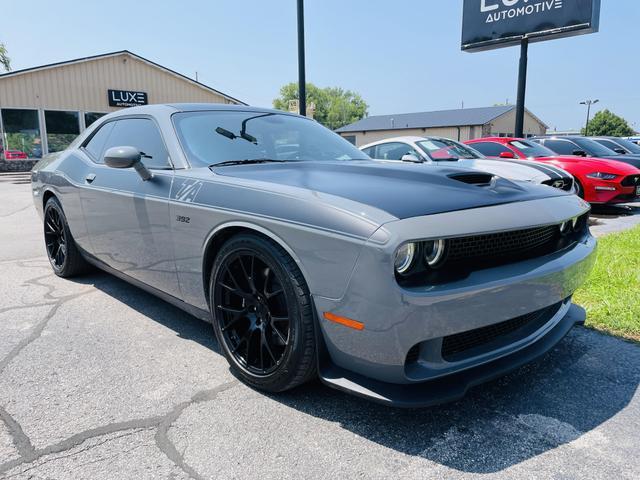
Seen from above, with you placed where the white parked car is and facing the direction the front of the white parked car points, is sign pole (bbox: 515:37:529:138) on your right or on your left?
on your left

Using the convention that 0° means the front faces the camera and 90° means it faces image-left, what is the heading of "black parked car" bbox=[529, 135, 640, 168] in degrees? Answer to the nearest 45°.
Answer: approximately 315°

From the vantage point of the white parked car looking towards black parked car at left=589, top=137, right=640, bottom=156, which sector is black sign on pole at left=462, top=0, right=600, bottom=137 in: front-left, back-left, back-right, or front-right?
front-left

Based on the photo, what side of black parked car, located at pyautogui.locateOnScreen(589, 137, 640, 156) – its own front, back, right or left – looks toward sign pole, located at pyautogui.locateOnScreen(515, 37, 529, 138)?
back

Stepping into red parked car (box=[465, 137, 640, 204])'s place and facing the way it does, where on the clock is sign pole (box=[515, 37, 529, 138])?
The sign pole is roughly at 7 o'clock from the red parked car.

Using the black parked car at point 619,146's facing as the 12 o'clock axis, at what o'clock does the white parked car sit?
The white parked car is roughly at 2 o'clock from the black parked car.

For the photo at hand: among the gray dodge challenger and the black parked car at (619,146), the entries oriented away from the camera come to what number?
0

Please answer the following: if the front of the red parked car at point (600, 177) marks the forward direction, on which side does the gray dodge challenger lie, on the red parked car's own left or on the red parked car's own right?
on the red parked car's own right

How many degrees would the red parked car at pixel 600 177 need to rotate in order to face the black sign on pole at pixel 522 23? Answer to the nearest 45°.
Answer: approximately 135° to its left

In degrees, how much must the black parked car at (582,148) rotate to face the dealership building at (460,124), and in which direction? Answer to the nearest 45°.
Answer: approximately 135° to its left

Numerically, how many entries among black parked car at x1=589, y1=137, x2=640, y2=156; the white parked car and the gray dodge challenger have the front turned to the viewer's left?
0

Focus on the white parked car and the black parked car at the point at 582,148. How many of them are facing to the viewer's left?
0

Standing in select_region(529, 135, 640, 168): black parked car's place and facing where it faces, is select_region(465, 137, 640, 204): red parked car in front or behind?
in front

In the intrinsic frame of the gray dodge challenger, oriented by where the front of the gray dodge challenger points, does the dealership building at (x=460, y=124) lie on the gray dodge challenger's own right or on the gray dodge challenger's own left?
on the gray dodge challenger's own left

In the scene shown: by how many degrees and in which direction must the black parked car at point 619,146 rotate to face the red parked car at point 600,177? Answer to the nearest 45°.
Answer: approximately 45° to its right

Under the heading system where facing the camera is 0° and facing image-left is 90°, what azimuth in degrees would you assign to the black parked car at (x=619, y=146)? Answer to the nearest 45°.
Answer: approximately 315°
